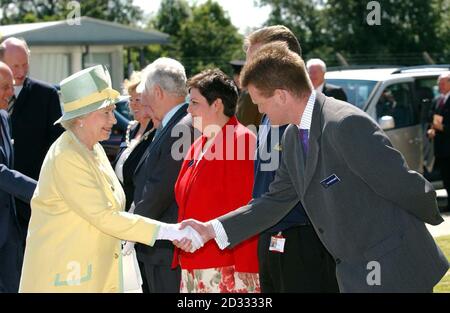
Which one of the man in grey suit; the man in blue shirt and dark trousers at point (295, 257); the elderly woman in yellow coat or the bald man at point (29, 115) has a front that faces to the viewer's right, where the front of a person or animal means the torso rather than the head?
the elderly woman in yellow coat

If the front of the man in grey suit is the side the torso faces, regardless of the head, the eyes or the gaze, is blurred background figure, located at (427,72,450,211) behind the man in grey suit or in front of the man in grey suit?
behind

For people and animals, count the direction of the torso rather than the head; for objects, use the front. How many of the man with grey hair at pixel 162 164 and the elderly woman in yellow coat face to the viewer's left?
1

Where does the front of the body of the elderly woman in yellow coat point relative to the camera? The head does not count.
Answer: to the viewer's right

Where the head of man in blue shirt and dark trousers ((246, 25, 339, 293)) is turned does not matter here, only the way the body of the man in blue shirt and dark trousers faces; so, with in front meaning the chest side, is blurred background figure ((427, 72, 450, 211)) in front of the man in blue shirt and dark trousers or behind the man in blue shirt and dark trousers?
behind

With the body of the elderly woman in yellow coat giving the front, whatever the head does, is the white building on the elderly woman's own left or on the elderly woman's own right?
on the elderly woman's own left

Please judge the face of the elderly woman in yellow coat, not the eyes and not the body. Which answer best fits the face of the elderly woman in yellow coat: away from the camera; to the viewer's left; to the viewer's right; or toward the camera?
to the viewer's right

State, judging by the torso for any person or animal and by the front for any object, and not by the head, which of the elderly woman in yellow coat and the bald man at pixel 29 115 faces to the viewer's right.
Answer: the elderly woman in yellow coat
